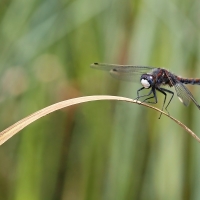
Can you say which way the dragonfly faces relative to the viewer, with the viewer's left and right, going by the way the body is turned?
facing the viewer and to the left of the viewer
